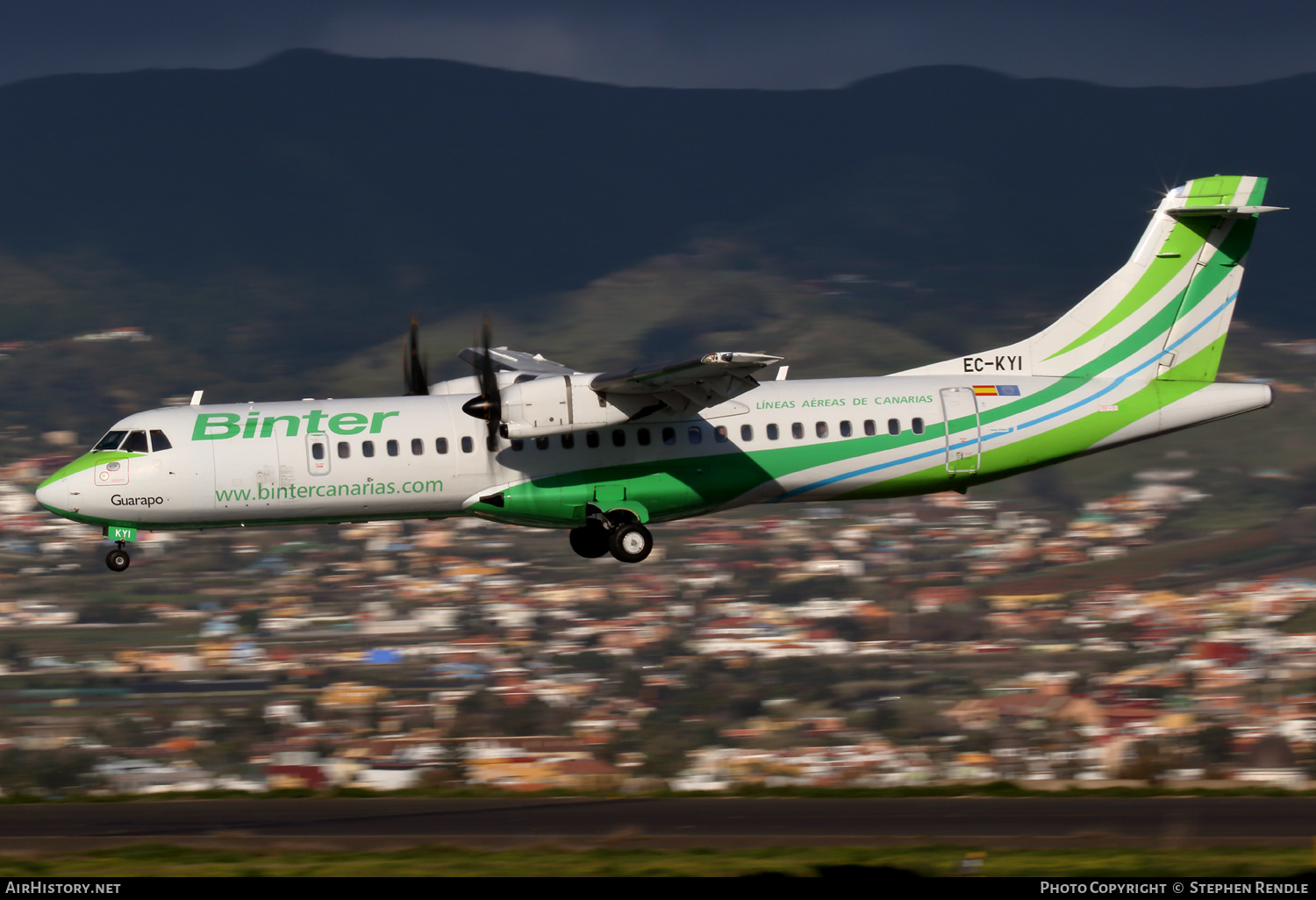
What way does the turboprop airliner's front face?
to the viewer's left
